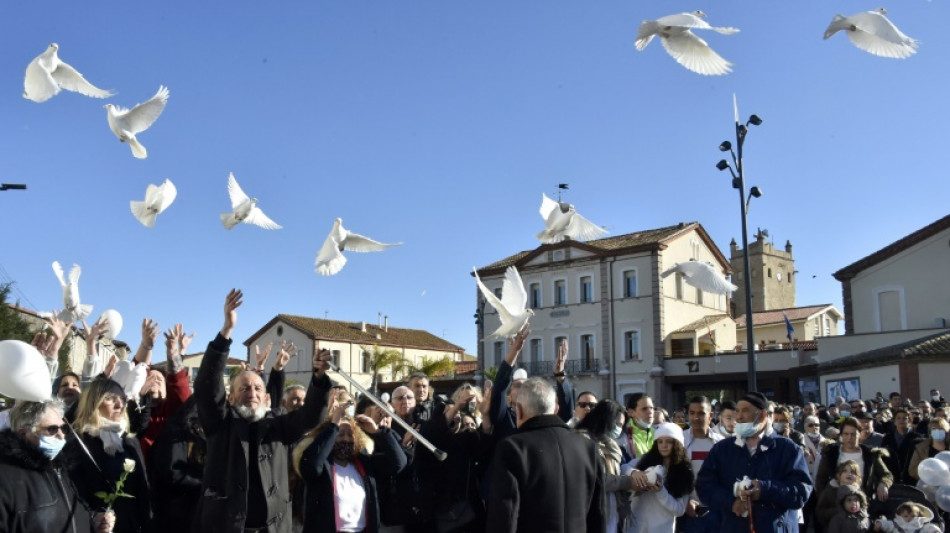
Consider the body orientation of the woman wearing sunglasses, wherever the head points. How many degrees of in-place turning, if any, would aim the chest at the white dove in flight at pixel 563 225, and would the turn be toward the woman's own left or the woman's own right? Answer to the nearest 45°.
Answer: approximately 90° to the woman's own left

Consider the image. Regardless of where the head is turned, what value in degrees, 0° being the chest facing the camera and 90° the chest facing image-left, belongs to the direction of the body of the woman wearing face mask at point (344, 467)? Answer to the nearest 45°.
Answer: approximately 0°

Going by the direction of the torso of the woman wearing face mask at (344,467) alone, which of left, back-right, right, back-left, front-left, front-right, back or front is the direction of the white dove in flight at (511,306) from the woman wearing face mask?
back-left

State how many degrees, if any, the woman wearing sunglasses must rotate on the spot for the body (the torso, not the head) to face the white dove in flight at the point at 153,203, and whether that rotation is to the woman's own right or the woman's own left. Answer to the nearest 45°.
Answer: approximately 135° to the woman's own left

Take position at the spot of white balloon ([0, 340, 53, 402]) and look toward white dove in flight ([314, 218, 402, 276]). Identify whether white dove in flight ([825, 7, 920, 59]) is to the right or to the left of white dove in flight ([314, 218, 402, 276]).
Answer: right

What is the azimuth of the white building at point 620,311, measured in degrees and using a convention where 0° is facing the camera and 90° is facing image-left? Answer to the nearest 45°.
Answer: approximately 45°

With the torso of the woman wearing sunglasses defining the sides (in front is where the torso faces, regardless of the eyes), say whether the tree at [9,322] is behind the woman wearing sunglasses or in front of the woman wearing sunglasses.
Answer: behind

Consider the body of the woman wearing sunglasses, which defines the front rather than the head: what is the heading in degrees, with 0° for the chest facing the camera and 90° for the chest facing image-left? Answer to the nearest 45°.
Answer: approximately 315°
